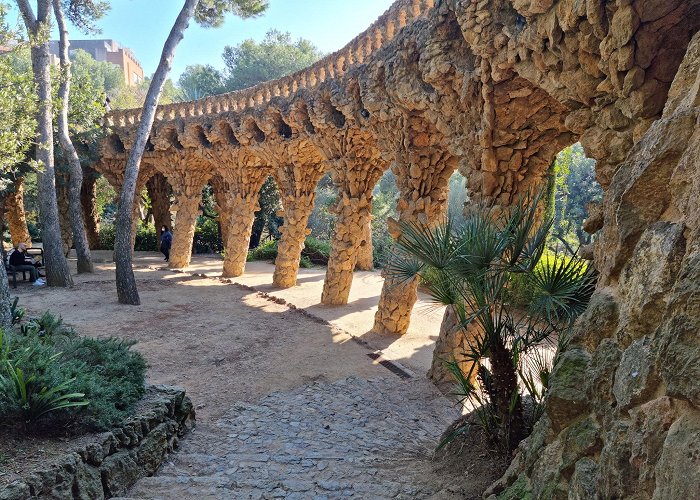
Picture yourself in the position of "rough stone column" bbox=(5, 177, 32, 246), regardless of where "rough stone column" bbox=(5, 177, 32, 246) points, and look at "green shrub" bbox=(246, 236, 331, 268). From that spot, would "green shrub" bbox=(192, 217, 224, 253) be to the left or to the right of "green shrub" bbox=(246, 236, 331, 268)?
left

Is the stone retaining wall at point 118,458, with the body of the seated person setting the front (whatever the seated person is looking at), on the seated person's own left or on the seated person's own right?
on the seated person's own right

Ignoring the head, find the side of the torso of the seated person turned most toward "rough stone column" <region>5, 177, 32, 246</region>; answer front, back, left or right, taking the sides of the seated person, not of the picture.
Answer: left

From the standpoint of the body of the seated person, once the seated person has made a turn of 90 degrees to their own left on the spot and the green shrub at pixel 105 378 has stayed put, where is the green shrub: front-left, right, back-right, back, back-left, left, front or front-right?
back

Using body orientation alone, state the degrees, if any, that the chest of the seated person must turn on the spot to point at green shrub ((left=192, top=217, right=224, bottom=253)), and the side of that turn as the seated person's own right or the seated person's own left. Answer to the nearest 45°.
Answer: approximately 45° to the seated person's own left

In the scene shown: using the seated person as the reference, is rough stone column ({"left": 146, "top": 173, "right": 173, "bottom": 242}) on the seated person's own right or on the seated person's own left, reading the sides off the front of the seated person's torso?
on the seated person's own left

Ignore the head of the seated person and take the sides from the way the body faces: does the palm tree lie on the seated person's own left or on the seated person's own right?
on the seated person's own right

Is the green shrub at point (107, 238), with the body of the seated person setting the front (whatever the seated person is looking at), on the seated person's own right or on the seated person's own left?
on the seated person's own left

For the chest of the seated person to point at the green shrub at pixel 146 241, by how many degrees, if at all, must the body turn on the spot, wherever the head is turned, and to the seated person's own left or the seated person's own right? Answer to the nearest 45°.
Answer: approximately 45° to the seated person's own left

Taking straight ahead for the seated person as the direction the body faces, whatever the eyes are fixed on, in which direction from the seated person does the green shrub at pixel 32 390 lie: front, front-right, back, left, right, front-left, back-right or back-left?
right

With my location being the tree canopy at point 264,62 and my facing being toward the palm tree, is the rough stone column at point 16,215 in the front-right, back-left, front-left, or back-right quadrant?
front-right

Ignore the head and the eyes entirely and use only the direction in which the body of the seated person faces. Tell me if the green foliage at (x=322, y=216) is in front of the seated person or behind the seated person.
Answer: in front

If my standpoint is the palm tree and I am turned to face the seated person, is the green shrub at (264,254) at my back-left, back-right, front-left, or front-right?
front-right

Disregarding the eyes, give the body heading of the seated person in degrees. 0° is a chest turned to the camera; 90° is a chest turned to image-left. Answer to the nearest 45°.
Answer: approximately 270°
